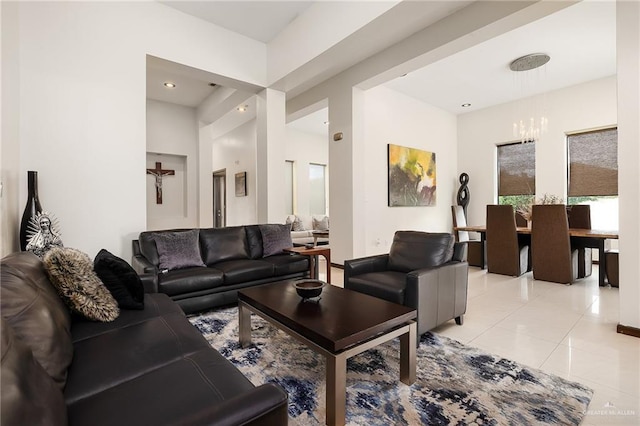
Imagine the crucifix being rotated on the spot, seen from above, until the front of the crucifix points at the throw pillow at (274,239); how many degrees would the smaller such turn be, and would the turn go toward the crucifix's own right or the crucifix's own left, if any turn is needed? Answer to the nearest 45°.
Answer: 0° — it already faces it

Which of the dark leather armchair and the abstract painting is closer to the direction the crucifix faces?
the dark leather armchair

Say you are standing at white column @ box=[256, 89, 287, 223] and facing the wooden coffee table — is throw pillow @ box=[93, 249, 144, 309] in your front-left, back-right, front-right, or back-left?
front-right

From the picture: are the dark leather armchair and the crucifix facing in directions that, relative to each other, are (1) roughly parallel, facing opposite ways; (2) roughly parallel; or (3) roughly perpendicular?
roughly perpendicular

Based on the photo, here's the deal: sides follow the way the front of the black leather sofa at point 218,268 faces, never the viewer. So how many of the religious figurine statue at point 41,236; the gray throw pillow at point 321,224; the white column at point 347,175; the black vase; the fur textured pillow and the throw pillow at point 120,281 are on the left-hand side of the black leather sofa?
2

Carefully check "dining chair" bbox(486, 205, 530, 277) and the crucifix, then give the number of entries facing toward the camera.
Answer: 1

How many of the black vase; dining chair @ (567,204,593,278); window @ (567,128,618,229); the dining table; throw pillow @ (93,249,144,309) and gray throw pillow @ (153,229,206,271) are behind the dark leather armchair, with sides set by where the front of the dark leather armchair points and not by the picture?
3

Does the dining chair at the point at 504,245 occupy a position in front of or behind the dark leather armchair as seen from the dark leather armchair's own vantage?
behind

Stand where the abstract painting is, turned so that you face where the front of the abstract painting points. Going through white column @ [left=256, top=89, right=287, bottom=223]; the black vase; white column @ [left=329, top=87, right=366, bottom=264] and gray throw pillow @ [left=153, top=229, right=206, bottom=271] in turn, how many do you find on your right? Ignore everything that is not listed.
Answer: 4

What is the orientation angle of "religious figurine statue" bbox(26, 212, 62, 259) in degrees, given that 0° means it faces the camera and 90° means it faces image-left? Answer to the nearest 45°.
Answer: approximately 0°

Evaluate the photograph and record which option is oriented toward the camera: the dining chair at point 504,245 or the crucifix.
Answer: the crucifix

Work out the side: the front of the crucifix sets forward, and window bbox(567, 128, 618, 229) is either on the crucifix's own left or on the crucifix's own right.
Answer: on the crucifix's own left

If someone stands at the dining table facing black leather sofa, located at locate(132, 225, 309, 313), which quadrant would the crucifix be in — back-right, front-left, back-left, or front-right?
front-right

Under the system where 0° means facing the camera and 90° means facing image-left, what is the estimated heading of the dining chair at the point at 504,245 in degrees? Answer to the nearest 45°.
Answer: approximately 225°

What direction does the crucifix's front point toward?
toward the camera

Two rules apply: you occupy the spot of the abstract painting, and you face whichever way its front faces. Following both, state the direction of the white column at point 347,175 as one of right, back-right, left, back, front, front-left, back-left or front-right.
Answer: right

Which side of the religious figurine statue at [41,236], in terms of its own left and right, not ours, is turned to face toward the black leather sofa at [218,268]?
left

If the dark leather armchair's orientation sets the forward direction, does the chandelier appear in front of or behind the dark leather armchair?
behind

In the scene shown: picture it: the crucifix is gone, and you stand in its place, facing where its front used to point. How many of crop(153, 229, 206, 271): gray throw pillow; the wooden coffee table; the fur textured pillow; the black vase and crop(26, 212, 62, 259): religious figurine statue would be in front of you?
5

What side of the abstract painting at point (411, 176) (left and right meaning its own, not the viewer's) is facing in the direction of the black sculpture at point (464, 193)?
left

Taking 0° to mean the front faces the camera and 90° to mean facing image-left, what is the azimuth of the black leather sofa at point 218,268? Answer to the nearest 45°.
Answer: approximately 315°
